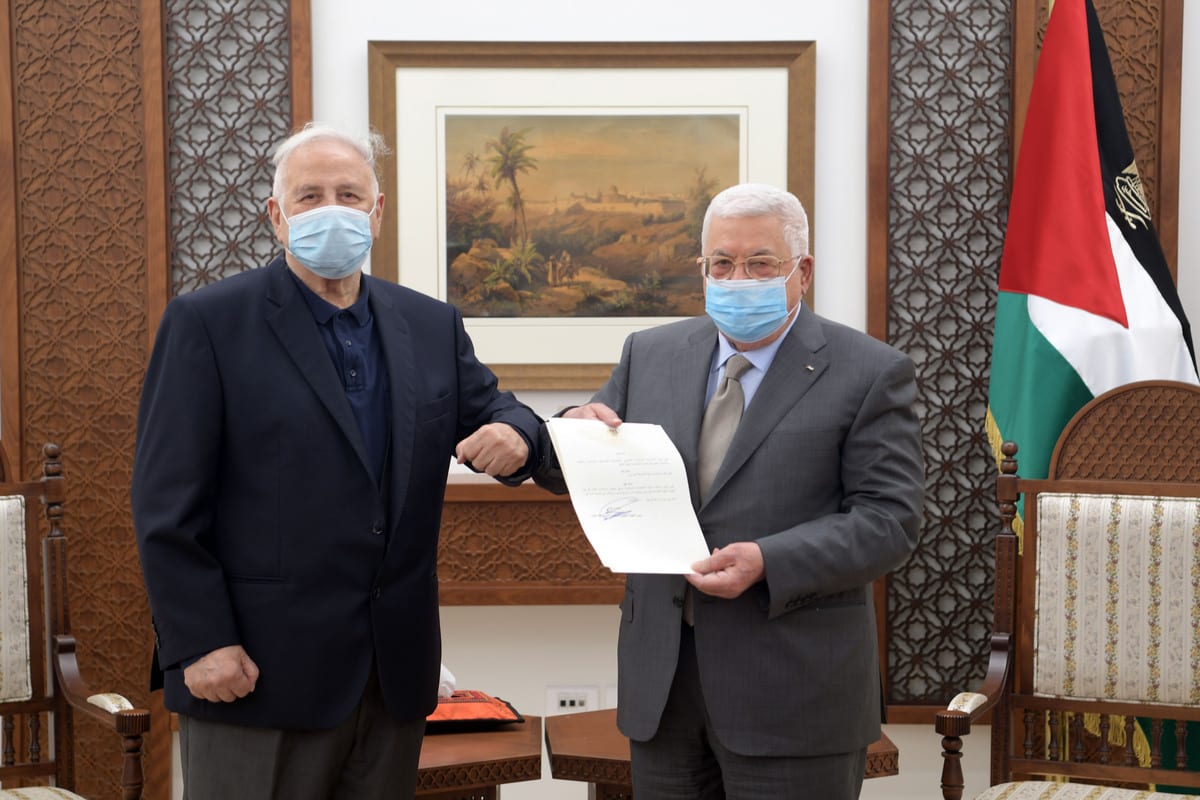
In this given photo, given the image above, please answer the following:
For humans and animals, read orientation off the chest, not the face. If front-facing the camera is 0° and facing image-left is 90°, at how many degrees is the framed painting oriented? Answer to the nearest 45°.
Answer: approximately 0°

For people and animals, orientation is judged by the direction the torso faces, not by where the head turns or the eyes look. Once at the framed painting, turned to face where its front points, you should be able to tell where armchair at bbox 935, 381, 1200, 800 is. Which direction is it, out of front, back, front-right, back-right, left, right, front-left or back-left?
front-left

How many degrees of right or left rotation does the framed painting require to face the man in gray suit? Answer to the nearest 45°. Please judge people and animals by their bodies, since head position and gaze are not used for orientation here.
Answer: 0° — it already faces them

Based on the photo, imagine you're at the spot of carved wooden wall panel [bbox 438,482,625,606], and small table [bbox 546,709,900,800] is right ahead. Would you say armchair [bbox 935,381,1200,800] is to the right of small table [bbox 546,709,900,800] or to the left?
left

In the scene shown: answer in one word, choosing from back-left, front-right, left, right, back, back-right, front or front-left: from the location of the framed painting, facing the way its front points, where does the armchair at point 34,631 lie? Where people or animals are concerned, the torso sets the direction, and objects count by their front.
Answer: front-right

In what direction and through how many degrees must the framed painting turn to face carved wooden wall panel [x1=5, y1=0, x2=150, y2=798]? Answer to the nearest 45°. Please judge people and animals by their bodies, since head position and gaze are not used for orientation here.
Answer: approximately 90° to its right
